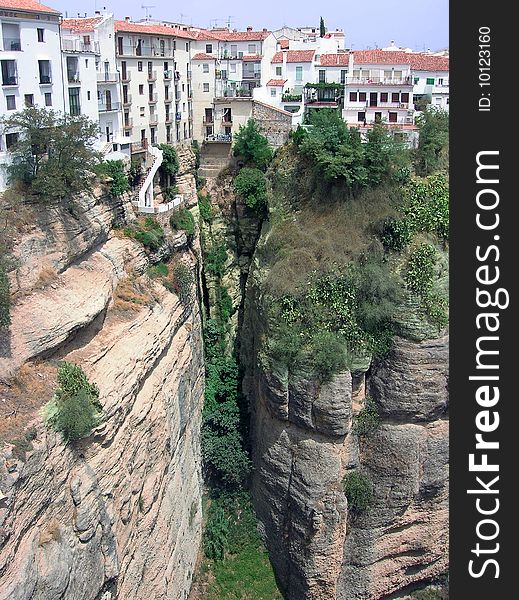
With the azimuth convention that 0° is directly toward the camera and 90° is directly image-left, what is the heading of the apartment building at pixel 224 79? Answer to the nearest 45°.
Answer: approximately 0°

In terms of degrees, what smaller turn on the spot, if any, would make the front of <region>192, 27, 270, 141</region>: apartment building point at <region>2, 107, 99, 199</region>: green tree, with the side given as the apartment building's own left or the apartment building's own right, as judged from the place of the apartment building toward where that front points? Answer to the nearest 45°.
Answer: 0° — it already faces it

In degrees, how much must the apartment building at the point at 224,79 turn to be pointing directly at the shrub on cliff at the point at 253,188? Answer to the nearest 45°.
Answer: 0° — it already faces it

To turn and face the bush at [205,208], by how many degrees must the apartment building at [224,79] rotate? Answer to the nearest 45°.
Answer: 0° — it already faces it

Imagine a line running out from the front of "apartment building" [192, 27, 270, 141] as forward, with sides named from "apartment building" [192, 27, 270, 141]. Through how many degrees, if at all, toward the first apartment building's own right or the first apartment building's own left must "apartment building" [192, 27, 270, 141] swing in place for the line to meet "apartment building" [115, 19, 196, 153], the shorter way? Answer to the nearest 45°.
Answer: approximately 45° to the first apartment building's own right

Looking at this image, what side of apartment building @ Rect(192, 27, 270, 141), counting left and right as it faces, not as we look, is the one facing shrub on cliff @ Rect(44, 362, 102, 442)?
front

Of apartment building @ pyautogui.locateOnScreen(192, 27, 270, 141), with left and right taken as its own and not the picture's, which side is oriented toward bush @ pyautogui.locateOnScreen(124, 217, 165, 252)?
front

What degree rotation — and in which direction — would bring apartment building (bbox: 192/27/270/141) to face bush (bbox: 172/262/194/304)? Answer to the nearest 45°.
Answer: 0° — it already faces it

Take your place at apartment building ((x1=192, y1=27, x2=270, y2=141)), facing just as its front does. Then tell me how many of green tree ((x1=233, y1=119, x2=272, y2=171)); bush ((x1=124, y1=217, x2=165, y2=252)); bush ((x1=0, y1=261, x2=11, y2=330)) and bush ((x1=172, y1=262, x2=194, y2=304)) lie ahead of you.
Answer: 4

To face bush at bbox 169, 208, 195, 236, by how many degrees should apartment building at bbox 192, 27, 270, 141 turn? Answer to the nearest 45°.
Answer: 0° — it already faces it
